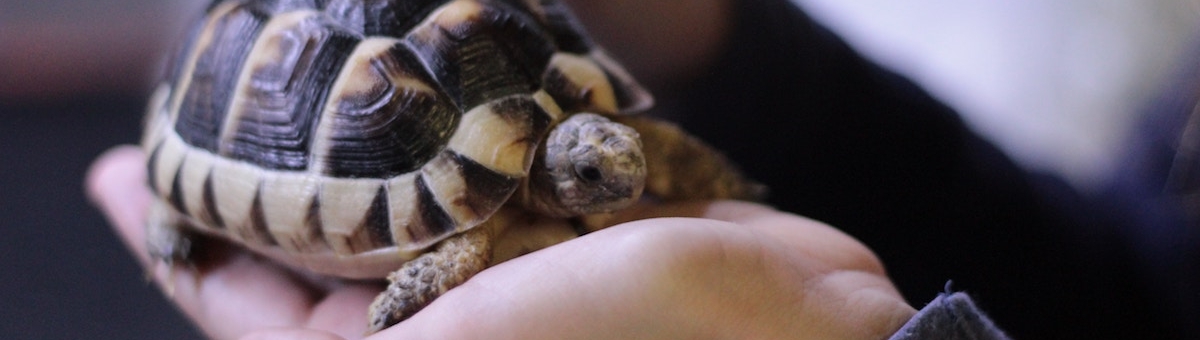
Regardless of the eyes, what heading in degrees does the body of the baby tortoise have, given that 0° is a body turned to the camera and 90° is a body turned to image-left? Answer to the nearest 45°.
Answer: approximately 315°
